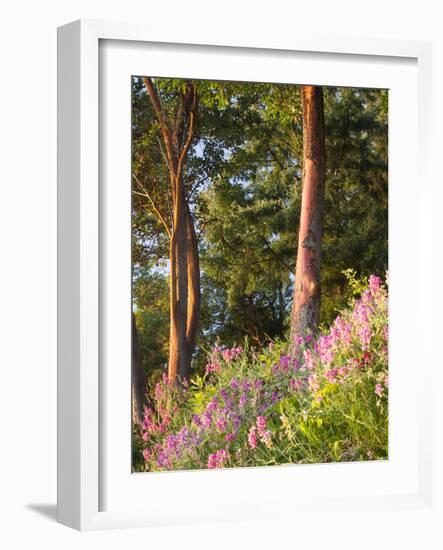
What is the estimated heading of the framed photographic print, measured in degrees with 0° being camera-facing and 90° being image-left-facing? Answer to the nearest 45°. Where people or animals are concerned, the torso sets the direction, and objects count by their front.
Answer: approximately 315°
